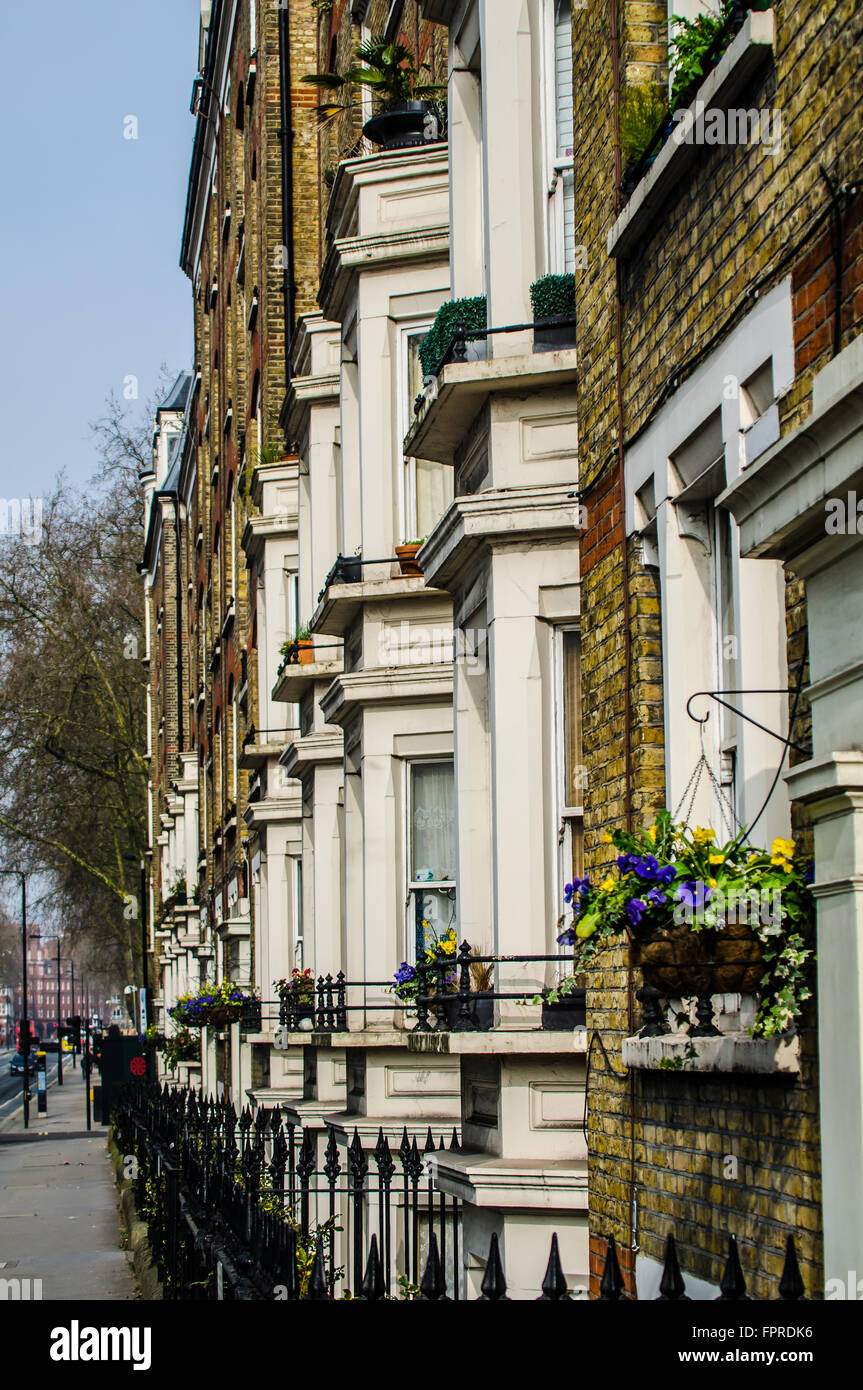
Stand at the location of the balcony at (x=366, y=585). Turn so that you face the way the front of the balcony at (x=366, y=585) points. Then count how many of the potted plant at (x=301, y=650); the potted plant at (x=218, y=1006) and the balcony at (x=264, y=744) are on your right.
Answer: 3

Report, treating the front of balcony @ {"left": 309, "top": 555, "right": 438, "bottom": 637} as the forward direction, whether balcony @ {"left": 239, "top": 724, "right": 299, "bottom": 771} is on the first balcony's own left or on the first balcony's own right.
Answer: on the first balcony's own right

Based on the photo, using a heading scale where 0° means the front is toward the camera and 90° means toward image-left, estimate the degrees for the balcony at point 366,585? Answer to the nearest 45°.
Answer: approximately 90°

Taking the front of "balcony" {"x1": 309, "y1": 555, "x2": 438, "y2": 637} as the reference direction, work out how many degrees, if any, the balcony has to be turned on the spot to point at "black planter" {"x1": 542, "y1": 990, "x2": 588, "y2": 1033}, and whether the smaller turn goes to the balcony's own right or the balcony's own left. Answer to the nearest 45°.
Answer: approximately 90° to the balcony's own left

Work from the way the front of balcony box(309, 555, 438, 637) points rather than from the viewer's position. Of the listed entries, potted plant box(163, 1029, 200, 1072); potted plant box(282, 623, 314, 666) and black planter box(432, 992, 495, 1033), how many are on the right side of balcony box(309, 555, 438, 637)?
2

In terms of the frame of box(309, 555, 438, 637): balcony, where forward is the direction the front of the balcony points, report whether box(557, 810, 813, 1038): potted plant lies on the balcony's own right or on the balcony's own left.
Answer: on the balcony's own left

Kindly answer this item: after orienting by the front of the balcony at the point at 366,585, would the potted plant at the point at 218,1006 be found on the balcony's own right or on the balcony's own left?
on the balcony's own right

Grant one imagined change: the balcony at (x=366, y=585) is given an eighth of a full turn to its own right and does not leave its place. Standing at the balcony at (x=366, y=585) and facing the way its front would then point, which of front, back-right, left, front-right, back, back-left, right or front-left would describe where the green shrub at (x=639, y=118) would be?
back-left

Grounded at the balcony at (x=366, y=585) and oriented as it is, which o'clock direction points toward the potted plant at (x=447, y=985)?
The potted plant is roughly at 9 o'clock from the balcony.
